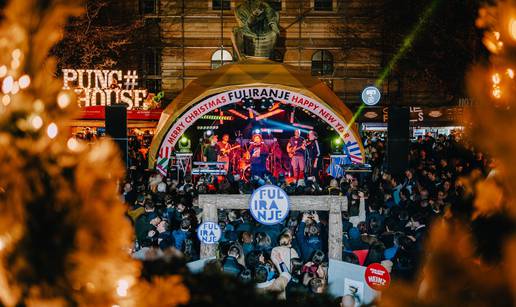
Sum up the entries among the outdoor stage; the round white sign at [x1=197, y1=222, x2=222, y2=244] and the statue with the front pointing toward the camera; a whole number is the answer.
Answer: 3

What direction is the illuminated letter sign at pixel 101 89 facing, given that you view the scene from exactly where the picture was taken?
facing the viewer

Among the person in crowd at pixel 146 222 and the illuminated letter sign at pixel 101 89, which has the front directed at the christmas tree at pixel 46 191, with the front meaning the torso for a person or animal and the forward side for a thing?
the illuminated letter sign

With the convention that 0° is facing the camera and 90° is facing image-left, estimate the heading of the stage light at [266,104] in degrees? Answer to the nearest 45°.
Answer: approximately 0°

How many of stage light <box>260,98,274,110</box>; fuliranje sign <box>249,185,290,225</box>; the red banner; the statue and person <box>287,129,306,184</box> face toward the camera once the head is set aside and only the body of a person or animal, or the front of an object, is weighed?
5

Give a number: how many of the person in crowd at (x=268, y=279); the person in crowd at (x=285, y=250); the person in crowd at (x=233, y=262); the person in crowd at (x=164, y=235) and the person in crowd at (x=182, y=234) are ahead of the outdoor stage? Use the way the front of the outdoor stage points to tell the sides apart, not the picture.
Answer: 5

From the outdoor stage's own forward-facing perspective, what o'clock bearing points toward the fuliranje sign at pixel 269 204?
The fuliranje sign is roughly at 12 o'clock from the outdoor stage.

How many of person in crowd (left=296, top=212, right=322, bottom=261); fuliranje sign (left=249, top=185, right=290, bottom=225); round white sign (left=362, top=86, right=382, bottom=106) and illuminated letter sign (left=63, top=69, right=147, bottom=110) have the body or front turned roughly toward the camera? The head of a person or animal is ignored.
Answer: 3

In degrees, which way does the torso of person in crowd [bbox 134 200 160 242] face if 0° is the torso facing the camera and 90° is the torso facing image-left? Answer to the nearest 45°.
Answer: approximately 225°

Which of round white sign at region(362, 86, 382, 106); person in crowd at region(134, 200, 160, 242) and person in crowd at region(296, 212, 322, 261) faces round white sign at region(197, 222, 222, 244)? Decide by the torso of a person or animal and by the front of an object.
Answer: round white sign at region(362, 86, 382, 106)

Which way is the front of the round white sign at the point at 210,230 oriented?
toward the camera

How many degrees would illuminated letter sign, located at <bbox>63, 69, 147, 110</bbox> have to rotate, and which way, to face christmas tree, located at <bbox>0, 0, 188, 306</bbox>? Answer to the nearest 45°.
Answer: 0° — it already faces it

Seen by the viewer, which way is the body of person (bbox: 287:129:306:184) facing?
toward the camera

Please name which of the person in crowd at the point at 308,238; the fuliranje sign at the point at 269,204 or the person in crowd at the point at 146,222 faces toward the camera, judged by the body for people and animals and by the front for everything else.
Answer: the fuliranje sign
